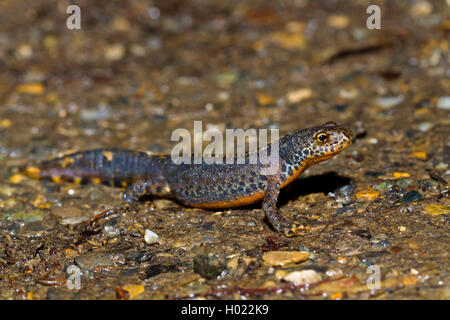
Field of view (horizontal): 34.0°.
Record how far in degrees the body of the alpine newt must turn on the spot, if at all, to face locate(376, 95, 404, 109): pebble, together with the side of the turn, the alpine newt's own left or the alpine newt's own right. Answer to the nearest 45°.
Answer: approximately 45° to the alpine newt's own left

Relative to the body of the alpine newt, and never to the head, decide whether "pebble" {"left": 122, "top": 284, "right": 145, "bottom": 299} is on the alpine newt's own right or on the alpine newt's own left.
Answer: on the alpine newt's own right

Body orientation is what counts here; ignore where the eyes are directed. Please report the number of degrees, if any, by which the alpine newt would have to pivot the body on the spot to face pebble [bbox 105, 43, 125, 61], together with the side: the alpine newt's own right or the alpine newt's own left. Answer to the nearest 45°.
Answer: approximately 90° to the alpine newt's own left

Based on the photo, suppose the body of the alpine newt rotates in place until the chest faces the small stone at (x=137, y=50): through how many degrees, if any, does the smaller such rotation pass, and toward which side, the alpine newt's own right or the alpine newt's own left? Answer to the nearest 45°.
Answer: approximately 90° to the alpine newt's own left

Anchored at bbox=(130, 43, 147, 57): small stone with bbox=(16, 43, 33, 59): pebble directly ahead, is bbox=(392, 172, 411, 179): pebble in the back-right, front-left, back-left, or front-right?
back-left

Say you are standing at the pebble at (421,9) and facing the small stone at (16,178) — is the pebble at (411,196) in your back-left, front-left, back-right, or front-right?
front-left

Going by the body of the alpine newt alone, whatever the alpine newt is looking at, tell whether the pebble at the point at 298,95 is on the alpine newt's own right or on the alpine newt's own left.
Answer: on the alpine newt's own left

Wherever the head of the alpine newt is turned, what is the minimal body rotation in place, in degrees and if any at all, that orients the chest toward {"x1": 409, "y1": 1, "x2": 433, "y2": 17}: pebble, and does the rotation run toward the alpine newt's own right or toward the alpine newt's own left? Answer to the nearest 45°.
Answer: approximately 45° to the alpine newt's own left

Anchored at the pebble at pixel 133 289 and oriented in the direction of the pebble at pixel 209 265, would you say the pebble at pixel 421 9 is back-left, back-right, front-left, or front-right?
front-left

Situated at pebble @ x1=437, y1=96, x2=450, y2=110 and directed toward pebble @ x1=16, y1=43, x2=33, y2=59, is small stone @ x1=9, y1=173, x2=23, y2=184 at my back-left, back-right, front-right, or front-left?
front-left

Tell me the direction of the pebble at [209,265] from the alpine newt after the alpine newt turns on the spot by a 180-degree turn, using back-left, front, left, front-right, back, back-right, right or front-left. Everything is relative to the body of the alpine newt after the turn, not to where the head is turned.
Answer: left

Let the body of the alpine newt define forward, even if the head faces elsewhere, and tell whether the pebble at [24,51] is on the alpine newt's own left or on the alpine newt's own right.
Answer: on the alpine newt's own left

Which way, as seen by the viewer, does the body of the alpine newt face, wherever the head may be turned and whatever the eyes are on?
to the viewer's right

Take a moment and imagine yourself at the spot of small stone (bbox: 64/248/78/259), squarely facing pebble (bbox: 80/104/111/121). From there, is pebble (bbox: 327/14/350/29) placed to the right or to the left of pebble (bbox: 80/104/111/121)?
right

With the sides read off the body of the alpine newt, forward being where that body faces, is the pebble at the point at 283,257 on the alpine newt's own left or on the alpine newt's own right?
on the alpine newt's own right

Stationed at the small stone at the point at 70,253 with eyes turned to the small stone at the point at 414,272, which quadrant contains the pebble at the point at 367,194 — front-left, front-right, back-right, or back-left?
front-left

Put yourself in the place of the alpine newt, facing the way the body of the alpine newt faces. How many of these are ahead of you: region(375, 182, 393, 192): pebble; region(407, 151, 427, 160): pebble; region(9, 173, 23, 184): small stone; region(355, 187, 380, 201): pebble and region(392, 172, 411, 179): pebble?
4

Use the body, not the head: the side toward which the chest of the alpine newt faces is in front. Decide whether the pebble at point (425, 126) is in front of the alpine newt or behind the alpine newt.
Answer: in front

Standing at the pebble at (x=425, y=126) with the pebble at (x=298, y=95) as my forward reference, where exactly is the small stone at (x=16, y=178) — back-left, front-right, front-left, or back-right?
front-left
